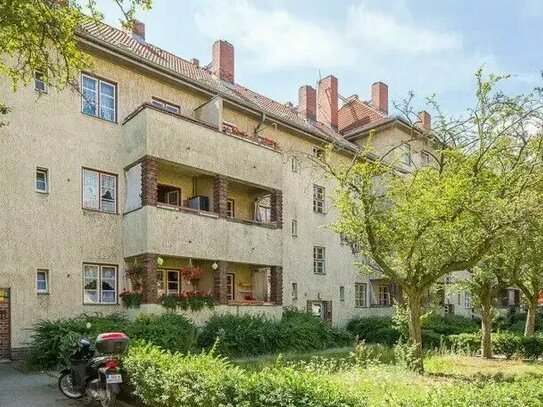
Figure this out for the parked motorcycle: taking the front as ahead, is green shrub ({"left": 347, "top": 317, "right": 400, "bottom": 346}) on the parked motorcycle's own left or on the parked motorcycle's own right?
on the parked motorcycle's own right

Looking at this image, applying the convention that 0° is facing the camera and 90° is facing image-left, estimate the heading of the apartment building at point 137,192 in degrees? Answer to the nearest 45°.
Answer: approximately 315°

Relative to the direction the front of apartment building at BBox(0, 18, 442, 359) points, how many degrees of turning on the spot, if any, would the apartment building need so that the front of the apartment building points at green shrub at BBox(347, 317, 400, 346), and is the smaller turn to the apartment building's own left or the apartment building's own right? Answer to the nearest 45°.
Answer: approximately 90° to the apartment building's own left

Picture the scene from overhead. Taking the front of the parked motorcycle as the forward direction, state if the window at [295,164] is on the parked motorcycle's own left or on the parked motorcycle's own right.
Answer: on the parked motorcycle's own right

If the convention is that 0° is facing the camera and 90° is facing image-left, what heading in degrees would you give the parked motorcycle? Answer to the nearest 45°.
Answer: approximately 135°

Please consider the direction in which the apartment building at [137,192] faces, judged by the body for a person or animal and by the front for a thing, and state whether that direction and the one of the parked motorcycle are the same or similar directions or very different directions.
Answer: very different directions

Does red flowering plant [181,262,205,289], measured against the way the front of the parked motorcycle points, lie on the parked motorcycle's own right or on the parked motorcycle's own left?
on the parked motorcycle's own right
